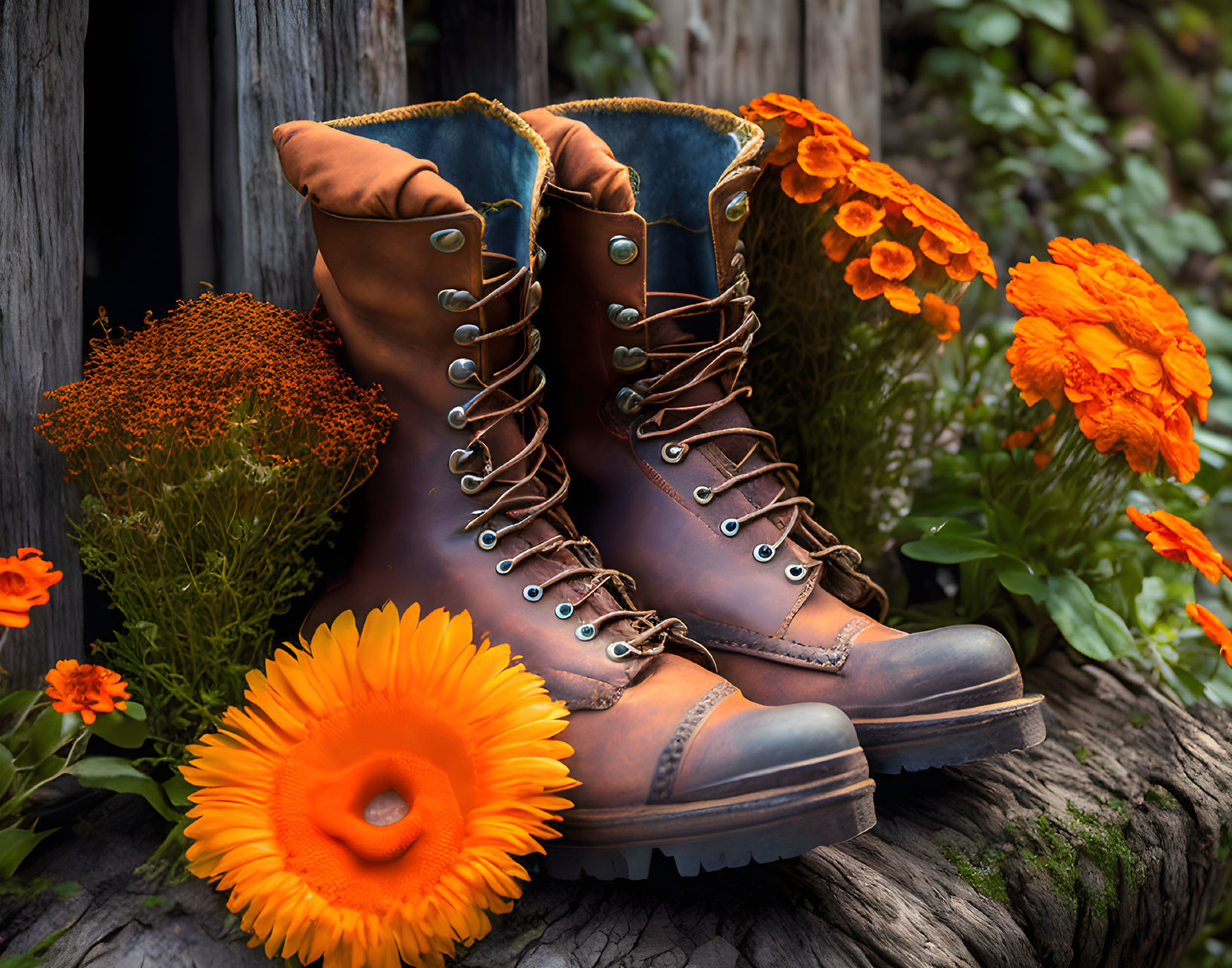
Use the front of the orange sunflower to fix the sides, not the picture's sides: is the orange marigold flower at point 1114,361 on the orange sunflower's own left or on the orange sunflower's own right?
on the orange sunflower's own left

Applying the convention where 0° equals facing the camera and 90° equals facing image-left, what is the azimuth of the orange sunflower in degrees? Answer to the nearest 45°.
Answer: approximately 0°

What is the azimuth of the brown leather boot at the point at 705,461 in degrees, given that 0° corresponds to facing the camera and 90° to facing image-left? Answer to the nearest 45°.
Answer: approximately 315°

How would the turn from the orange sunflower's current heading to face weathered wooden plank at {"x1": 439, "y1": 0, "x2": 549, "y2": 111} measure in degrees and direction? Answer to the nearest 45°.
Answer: approximately 180°

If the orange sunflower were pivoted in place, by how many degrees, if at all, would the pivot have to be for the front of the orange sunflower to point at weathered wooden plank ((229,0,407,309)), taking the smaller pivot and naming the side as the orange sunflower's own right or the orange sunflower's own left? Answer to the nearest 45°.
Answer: approximately 180°
